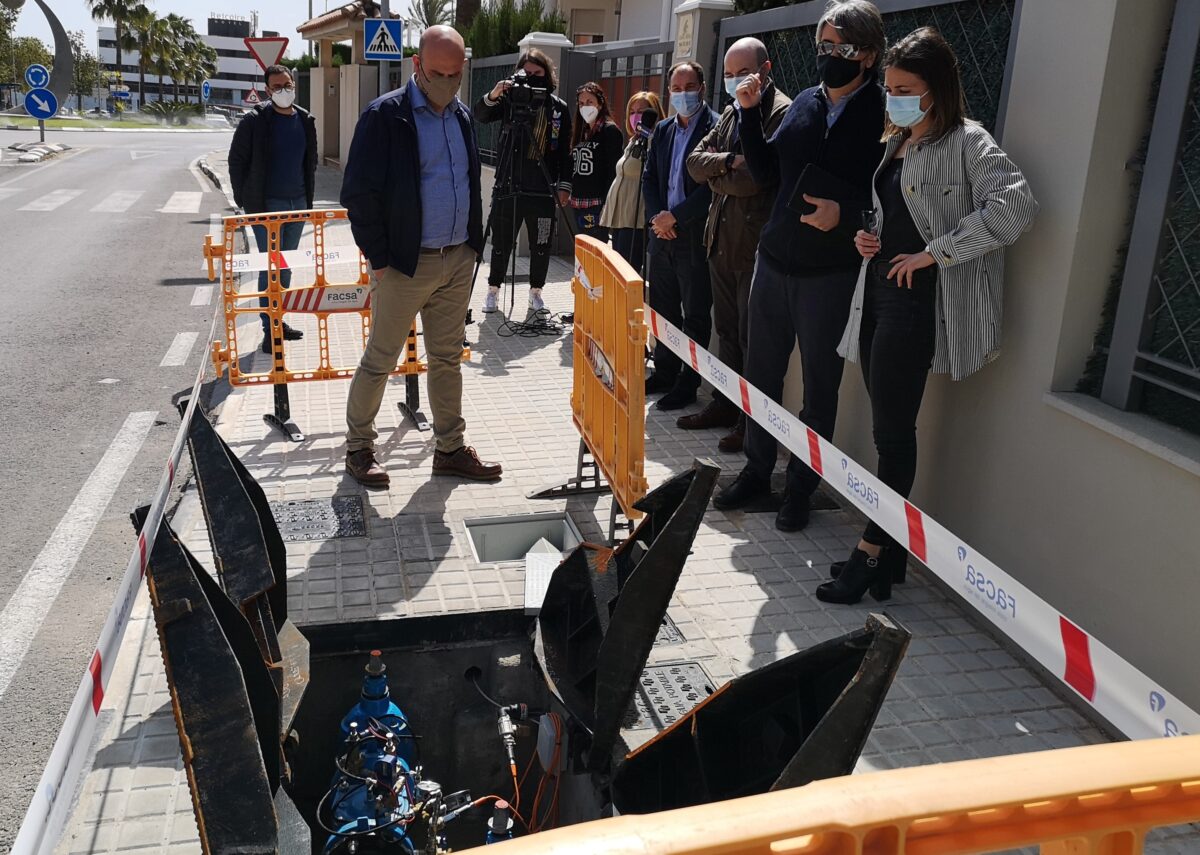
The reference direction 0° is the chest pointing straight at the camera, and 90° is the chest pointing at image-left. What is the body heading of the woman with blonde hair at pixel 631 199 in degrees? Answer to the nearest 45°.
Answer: approximately 45°

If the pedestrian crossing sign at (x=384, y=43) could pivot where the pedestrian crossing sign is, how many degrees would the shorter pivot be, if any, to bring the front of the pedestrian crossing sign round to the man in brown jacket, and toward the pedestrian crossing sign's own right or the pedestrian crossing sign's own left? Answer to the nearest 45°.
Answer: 0° — it already faces them

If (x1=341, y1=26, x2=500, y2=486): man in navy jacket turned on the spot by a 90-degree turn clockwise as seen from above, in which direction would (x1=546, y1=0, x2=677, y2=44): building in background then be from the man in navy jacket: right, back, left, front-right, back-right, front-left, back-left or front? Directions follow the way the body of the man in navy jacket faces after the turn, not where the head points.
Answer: back-right

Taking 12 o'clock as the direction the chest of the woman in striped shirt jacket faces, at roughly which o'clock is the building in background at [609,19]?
The building in background is roughly at 4 o'clock from the woman in striped shirt jacket.

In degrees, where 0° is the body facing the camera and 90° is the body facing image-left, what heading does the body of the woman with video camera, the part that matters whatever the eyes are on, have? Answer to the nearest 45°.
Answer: approximately 0°

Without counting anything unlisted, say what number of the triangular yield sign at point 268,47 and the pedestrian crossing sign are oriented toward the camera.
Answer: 2

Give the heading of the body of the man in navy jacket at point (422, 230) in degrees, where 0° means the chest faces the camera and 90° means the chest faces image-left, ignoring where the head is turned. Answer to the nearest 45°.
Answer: approximately 315°

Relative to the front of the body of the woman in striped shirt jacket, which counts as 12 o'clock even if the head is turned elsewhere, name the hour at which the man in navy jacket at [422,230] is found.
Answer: The man in navy jacket is roughly at 2 o'clock from the woman in striped shirt jacket.
